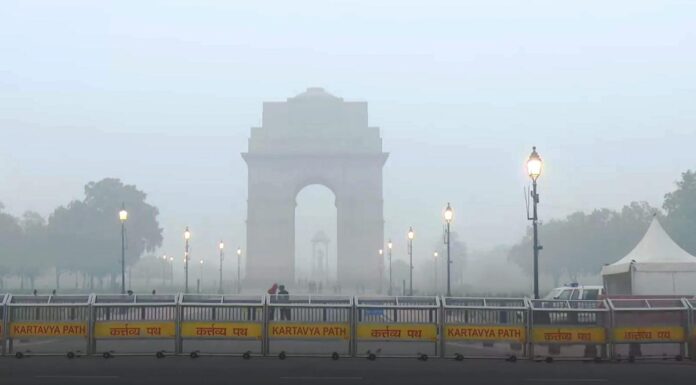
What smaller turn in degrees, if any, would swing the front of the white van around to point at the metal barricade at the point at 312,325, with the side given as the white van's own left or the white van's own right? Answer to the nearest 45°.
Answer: approximately 45° to the white van's own left

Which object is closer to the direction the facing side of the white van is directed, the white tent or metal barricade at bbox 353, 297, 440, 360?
the metal barricade

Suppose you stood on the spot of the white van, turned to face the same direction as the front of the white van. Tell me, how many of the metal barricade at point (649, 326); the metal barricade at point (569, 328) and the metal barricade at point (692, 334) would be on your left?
3

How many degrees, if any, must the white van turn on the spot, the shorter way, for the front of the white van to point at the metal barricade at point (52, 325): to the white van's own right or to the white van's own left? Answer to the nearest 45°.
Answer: approximately 45° to the white van's own left

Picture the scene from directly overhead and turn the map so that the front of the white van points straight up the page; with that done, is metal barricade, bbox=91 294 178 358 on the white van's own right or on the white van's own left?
on the white van's own left

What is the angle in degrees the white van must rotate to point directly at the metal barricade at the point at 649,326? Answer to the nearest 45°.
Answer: approximately 90° to its left

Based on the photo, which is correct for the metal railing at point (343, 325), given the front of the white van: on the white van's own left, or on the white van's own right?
on the white van's own left

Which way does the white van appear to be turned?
to the viewer's left

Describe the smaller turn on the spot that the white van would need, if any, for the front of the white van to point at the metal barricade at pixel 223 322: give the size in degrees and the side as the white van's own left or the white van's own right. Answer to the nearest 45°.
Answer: approximately 45° to the white van's own left

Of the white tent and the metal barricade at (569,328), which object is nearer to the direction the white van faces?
the metal barricade

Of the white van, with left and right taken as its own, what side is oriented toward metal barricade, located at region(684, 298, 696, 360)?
left

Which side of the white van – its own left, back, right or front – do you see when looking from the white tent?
back

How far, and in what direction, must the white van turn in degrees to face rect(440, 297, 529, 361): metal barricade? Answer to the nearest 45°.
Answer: approximately 90° to its left

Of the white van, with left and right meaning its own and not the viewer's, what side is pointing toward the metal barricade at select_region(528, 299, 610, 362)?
left
